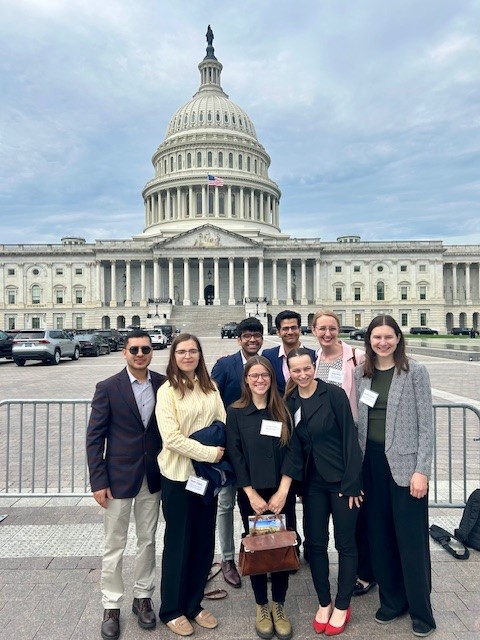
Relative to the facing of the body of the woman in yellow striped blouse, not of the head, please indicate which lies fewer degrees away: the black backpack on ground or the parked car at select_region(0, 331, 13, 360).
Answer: the black backpack on ground

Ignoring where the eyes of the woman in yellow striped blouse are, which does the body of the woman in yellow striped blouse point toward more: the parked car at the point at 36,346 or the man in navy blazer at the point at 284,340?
the man in navy blazer

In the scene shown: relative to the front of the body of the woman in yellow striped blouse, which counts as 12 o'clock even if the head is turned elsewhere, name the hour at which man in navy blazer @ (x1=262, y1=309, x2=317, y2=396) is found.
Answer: The man in navy blazer is roughly at 9 o'clock from the woman in yellow striped blouse.

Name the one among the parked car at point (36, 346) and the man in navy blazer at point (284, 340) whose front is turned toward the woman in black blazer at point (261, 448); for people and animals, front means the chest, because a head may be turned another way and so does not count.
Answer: the man in navy blazer

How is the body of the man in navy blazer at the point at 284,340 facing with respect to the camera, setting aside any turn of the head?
toward the camera

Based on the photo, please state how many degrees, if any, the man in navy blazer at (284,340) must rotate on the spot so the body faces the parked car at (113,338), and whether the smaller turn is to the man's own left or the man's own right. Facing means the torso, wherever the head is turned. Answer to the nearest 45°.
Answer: approximately 135° to the man's own right

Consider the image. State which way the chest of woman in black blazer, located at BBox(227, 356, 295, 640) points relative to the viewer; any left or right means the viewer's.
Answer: facing the viewer

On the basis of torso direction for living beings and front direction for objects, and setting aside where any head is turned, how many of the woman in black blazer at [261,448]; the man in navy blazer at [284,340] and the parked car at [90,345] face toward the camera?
2
